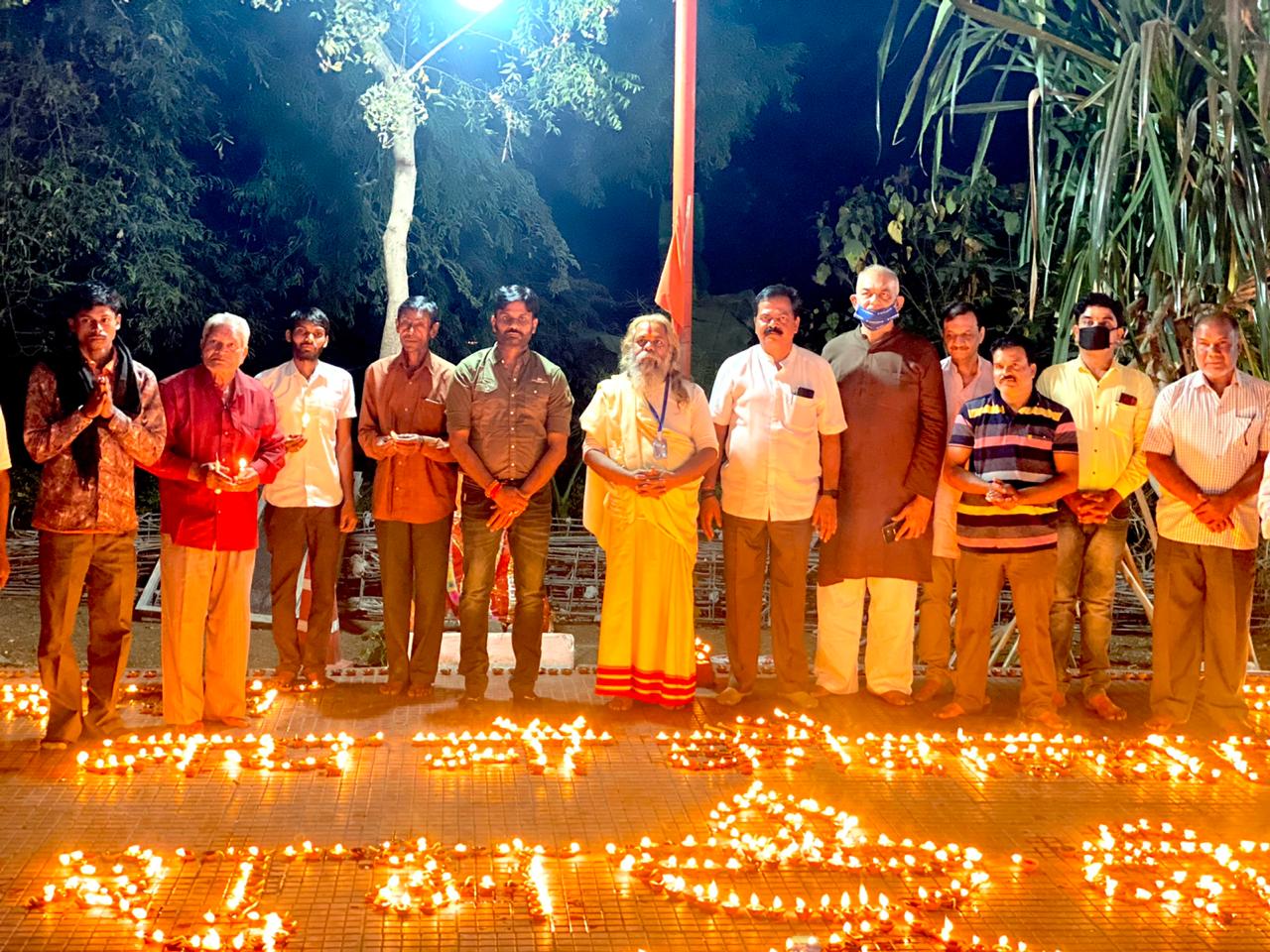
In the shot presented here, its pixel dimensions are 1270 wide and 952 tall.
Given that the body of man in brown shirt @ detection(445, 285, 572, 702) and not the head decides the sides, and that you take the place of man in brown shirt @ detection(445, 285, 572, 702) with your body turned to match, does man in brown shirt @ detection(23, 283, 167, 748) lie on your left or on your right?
on your right

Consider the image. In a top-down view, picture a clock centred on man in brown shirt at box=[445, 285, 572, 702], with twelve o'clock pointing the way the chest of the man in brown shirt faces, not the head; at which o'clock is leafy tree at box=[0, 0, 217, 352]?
The leafy tree is roughly at 5 o'clock from the man in brown shirt.

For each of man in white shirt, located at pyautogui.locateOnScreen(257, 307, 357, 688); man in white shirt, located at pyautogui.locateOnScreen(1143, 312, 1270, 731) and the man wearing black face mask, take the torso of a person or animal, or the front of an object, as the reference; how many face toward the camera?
3

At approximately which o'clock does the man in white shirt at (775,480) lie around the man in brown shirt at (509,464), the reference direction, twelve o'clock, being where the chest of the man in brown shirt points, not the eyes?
The man in white shirt is roughly at 9 o'clock from the man in brown shirt.

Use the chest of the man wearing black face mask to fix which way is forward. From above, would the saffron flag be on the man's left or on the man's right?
on the man's right

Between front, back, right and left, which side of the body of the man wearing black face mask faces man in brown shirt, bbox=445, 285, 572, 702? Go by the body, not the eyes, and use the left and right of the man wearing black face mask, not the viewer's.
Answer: right

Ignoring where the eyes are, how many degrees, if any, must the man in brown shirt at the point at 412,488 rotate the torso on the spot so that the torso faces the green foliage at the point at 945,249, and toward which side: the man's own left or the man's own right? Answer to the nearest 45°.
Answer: approximately 135° to the man's own left

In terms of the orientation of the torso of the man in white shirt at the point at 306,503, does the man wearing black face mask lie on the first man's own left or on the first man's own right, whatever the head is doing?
on the first man's own left

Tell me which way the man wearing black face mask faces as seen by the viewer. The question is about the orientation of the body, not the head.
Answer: toward the camera

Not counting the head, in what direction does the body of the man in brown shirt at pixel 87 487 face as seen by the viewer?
toward the camera

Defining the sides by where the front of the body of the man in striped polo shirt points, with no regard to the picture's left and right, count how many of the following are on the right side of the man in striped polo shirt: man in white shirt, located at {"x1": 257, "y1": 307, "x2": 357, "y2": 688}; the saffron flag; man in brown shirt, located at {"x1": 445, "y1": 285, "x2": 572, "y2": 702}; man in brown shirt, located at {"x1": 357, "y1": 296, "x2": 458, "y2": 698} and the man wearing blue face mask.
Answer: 5

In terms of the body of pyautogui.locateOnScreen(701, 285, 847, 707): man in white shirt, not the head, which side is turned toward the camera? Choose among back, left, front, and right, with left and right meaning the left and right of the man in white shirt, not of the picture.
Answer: front

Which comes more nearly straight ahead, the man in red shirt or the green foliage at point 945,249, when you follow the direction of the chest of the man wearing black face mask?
the man in red shirt

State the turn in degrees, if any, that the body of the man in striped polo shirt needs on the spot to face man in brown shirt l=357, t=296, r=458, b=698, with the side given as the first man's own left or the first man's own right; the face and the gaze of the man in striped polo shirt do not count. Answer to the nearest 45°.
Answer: approximately 90° to the first man's own right

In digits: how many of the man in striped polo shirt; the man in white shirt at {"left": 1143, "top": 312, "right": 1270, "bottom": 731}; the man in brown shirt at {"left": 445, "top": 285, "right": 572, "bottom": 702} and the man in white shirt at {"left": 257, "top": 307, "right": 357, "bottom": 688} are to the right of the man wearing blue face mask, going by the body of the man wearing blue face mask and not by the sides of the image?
2

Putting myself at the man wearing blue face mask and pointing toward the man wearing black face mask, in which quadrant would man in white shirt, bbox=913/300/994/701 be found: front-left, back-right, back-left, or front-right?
front-left

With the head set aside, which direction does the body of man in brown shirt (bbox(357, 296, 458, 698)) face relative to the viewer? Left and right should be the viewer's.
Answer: facing the viewer
